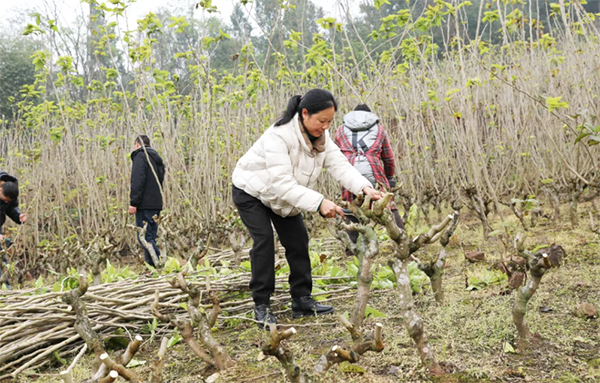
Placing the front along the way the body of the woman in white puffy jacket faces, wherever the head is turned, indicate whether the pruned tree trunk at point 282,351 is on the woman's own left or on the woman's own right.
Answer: on the woman's own right

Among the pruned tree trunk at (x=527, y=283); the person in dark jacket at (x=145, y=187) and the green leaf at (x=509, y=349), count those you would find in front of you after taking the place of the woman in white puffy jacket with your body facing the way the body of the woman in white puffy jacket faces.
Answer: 2

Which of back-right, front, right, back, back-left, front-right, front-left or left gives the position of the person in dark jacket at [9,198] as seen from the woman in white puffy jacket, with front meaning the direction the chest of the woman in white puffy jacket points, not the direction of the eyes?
back

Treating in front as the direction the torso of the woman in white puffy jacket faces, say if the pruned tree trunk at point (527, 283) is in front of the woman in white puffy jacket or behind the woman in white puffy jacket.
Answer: in front

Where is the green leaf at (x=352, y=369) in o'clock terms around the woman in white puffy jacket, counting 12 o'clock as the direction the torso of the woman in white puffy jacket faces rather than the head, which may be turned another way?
The green leaf is roughly at 1 o'clock from the woman in white puffy jacket.

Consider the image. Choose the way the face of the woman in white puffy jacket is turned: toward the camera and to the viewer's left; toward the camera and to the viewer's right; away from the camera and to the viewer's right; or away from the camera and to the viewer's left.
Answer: toward the camera and to the viewer's right

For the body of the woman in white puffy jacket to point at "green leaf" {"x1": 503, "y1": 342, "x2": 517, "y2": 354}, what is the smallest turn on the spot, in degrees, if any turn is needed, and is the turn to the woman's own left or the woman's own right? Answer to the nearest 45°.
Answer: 0° — they already face it

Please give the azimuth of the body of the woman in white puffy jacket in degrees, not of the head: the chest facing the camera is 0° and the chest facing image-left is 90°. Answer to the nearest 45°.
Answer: approximately 315°

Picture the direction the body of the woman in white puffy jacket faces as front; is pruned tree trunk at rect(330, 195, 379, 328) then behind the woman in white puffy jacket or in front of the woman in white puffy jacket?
in front
